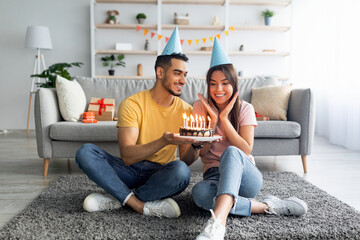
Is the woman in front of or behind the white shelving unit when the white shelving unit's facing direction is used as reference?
in front

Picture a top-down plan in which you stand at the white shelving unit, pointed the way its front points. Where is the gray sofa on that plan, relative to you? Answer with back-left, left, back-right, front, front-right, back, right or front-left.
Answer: front

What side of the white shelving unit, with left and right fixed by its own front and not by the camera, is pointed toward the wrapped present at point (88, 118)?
front

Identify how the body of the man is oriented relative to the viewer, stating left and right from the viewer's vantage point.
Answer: facing the viewer and to the right of the viewer

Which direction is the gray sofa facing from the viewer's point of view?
toward the camera

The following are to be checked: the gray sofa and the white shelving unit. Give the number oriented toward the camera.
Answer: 2

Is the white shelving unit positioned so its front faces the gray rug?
yes

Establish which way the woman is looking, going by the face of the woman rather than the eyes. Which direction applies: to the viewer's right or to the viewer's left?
to the viewer's left

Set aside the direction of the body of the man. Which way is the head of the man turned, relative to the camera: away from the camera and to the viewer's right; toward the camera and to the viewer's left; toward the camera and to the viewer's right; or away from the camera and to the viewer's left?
toward the camera and to the viewer's right

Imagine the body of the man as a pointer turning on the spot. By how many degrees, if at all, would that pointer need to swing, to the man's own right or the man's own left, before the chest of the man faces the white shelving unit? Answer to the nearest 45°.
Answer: approximately 135° to the man's own left

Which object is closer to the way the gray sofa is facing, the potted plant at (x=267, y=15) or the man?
the man

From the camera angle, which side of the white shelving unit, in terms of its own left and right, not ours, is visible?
front

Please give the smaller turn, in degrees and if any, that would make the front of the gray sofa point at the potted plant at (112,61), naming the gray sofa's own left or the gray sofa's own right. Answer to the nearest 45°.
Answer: approximately 180°

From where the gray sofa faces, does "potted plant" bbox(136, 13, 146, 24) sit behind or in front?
behind

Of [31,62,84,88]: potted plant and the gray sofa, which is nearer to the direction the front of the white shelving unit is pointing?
the gray sofa
